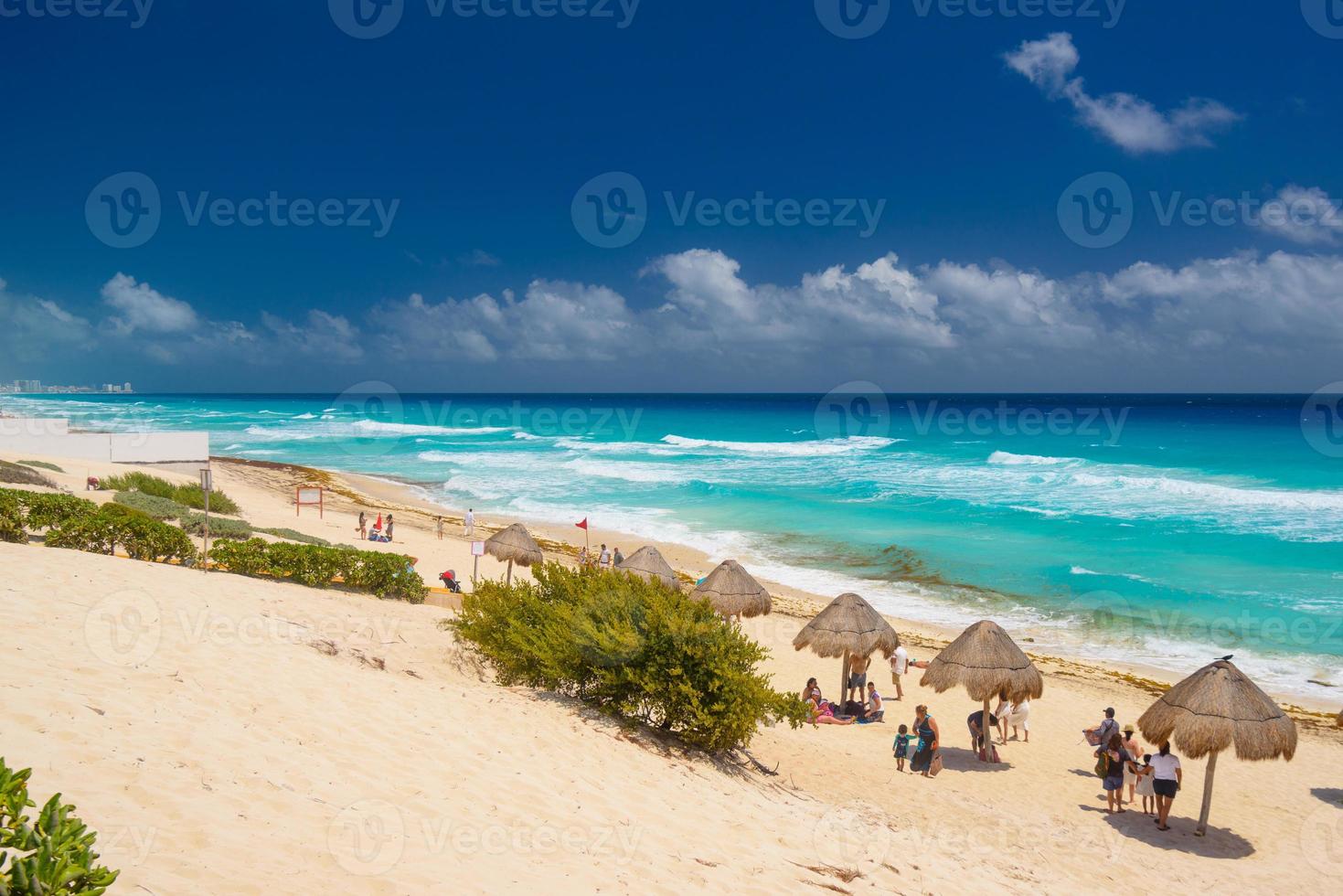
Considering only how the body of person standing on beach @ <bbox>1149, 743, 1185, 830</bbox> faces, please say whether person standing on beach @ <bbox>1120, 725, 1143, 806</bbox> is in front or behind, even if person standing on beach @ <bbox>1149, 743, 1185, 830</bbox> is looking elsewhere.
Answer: in front

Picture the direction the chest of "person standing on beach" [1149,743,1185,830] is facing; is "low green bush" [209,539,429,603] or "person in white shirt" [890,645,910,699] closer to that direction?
the person in white shirt

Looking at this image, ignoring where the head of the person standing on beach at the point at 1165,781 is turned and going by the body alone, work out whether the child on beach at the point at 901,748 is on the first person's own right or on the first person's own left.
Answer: on the first person's own left

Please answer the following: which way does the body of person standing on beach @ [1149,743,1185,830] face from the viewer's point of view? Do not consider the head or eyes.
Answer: away from the camera

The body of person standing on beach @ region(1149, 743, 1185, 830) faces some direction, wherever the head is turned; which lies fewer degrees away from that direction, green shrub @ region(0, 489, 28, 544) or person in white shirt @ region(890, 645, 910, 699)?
the person in white shirt

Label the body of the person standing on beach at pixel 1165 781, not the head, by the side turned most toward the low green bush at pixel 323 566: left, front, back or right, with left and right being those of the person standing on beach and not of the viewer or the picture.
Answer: left

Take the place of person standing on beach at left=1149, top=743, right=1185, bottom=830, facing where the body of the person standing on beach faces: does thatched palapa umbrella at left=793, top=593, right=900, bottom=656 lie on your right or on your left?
on your left

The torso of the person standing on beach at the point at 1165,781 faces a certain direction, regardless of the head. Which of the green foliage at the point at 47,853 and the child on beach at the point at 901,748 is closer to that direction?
the child on beach
